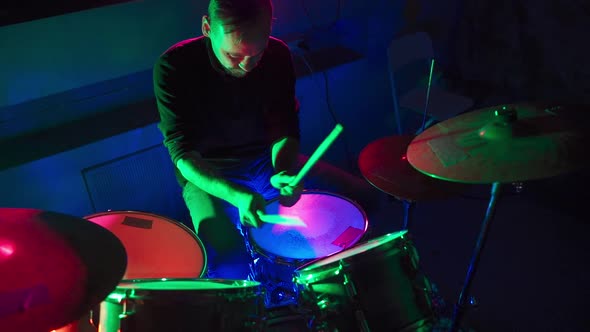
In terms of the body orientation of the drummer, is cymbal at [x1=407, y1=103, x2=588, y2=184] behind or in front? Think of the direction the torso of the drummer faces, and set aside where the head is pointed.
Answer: in front

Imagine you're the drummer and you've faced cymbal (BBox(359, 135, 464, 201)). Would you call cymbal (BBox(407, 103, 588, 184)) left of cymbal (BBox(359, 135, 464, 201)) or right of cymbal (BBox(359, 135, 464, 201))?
right

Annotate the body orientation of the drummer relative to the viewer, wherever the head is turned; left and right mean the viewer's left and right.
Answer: facing the viewer and to the right of the viewer

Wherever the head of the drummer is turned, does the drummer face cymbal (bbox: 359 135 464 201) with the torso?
no

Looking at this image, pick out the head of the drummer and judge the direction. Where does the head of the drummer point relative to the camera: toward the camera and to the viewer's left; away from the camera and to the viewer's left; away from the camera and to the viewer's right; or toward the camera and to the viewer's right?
toward the camera and to the viewer's right
